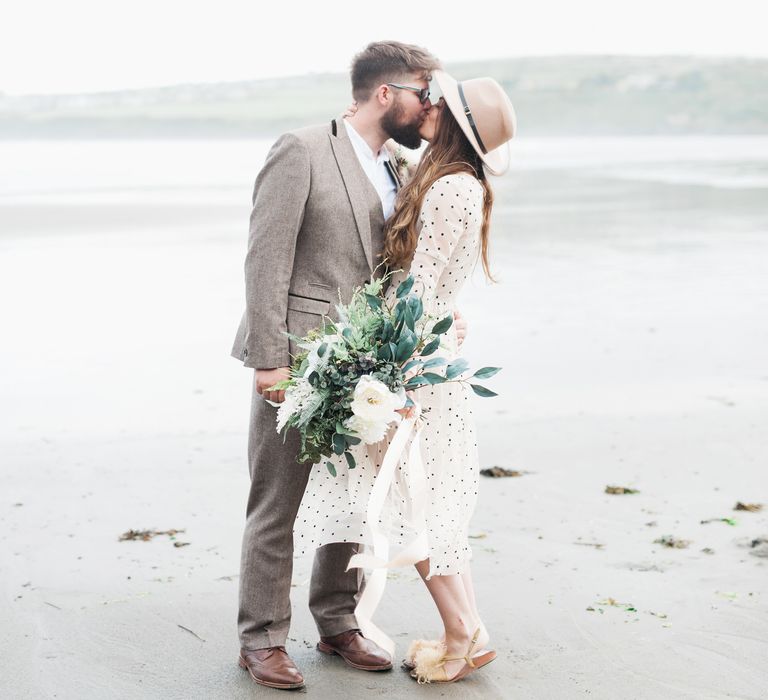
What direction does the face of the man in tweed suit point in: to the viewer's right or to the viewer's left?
to the viewer's right

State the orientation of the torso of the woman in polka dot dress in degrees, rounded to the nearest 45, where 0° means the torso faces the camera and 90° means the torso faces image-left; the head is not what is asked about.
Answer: approximately 90°
